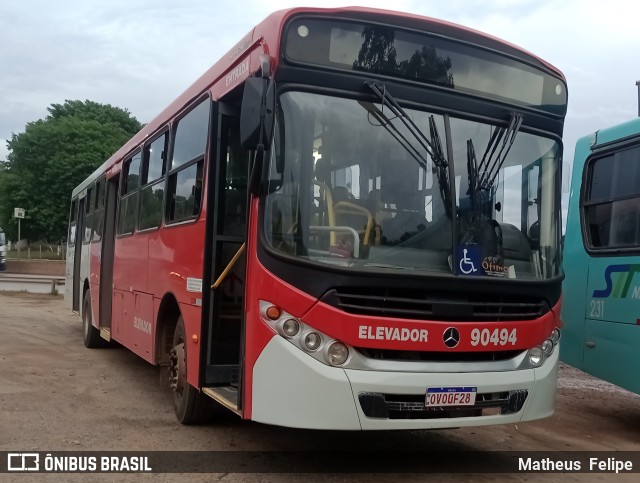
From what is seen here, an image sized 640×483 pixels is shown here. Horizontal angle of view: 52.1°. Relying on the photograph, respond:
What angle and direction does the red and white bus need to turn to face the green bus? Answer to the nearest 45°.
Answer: approximately 90° to its left

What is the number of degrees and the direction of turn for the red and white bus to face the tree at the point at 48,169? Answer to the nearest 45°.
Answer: approximately 180°

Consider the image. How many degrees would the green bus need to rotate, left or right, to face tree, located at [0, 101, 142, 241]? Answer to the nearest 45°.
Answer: approximately 180°

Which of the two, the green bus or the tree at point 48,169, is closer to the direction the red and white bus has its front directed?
the green bus

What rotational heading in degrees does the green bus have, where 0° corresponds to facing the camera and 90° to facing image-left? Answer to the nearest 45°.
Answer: approximately 315°
